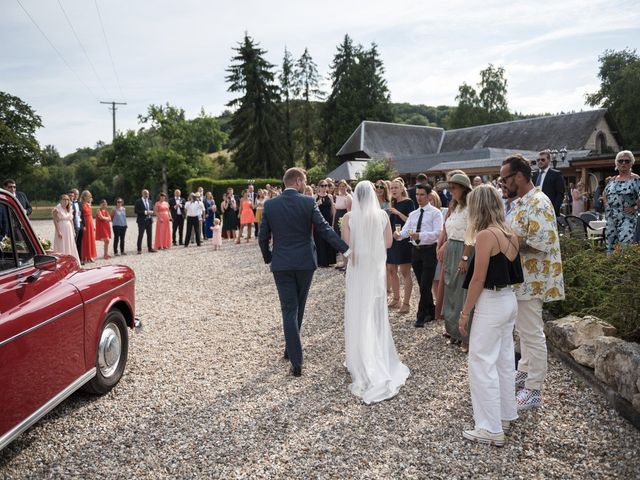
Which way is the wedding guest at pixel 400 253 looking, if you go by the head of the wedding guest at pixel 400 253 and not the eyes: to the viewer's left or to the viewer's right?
to the viewer's left

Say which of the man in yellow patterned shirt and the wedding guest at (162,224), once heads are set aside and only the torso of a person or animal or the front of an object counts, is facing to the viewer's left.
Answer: the man in yellow patterned shirt

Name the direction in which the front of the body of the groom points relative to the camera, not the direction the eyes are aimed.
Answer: away from the camera

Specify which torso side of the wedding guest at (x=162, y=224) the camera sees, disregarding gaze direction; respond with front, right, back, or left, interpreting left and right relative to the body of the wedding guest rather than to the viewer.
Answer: front

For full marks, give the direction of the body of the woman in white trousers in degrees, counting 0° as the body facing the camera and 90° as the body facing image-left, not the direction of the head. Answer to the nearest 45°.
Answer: approximately 135°

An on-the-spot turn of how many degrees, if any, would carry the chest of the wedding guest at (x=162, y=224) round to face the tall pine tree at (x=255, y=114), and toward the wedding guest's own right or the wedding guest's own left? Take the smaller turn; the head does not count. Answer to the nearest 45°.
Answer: approximately 180°

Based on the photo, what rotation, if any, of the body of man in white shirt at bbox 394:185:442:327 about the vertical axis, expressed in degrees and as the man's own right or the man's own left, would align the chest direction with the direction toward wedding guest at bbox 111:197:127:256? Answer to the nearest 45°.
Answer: approximately 90° to the man's own right

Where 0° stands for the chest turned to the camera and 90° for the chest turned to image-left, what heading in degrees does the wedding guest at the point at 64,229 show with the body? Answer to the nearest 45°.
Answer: approximately 315°

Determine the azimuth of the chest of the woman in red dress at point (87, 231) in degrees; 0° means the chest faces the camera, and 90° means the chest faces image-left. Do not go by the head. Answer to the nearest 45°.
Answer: approximately 315°

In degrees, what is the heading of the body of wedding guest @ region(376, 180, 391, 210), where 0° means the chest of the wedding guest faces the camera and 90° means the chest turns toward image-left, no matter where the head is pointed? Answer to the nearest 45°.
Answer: approximately 45°

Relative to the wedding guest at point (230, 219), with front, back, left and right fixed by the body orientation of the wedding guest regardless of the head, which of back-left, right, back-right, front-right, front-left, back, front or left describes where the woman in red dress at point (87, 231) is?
front-right

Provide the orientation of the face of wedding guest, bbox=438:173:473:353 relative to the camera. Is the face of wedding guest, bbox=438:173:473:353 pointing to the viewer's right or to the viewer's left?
to the viewer's left

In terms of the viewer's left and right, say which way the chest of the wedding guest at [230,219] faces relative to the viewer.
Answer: facing the viewer
